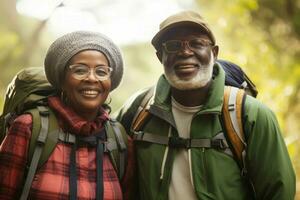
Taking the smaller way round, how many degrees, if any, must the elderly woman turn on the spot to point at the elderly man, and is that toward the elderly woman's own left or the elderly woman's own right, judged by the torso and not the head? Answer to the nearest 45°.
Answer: approximately 45° to the elderly woman's own left

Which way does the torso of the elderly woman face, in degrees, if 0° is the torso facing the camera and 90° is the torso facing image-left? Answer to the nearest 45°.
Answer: approximately 315°

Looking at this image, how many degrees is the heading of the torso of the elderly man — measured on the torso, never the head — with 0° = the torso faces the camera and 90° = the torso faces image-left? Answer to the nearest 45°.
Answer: approximately 45°
